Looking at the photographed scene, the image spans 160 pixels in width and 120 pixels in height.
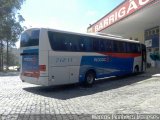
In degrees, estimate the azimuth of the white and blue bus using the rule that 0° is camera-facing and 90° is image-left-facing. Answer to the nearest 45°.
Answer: approximately 225°

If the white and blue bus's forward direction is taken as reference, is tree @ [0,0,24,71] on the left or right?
on its left
